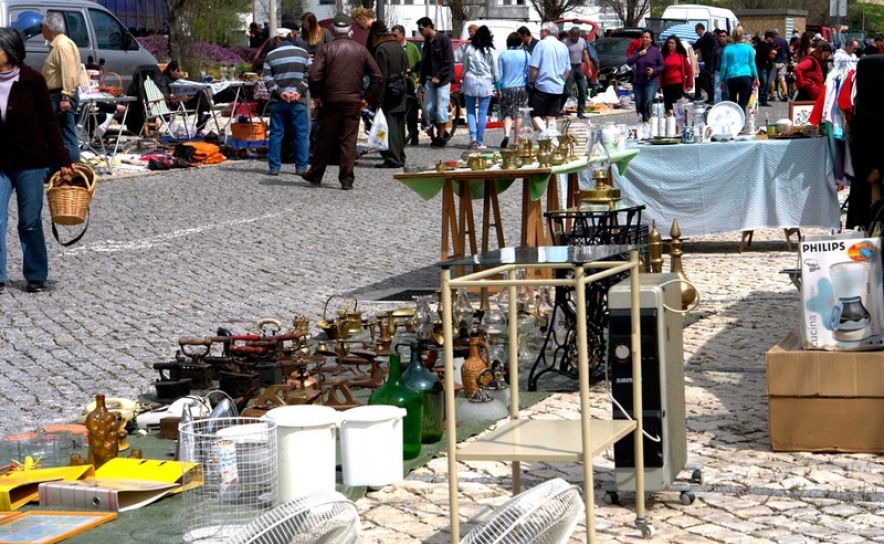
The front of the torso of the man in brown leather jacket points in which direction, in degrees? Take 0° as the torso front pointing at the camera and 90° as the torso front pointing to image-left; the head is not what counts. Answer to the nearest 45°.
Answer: approximately 180°

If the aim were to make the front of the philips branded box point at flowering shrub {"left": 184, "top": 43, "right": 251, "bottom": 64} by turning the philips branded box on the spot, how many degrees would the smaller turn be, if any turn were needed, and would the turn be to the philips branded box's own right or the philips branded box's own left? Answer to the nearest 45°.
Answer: approximately 135° to the philips branded box's own right

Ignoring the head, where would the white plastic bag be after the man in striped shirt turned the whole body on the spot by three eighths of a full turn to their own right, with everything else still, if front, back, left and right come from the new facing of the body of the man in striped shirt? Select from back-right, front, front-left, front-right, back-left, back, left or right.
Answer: left

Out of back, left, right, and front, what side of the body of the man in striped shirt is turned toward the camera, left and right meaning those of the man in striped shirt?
back

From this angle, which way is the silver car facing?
to the viewer's right

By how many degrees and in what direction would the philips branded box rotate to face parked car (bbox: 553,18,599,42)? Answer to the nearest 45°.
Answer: approximately 180°

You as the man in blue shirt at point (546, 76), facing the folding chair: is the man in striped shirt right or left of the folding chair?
left

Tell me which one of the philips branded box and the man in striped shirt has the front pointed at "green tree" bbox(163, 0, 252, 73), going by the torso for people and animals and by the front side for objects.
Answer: the man in striped shirt

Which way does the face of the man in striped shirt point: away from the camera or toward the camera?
away from the camera

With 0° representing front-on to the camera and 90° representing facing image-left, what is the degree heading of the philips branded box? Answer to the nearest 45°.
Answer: approximately 0°

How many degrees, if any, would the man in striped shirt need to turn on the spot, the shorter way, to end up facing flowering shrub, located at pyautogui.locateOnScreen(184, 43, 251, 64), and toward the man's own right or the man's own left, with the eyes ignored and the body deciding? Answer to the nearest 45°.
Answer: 0° — they already face it
